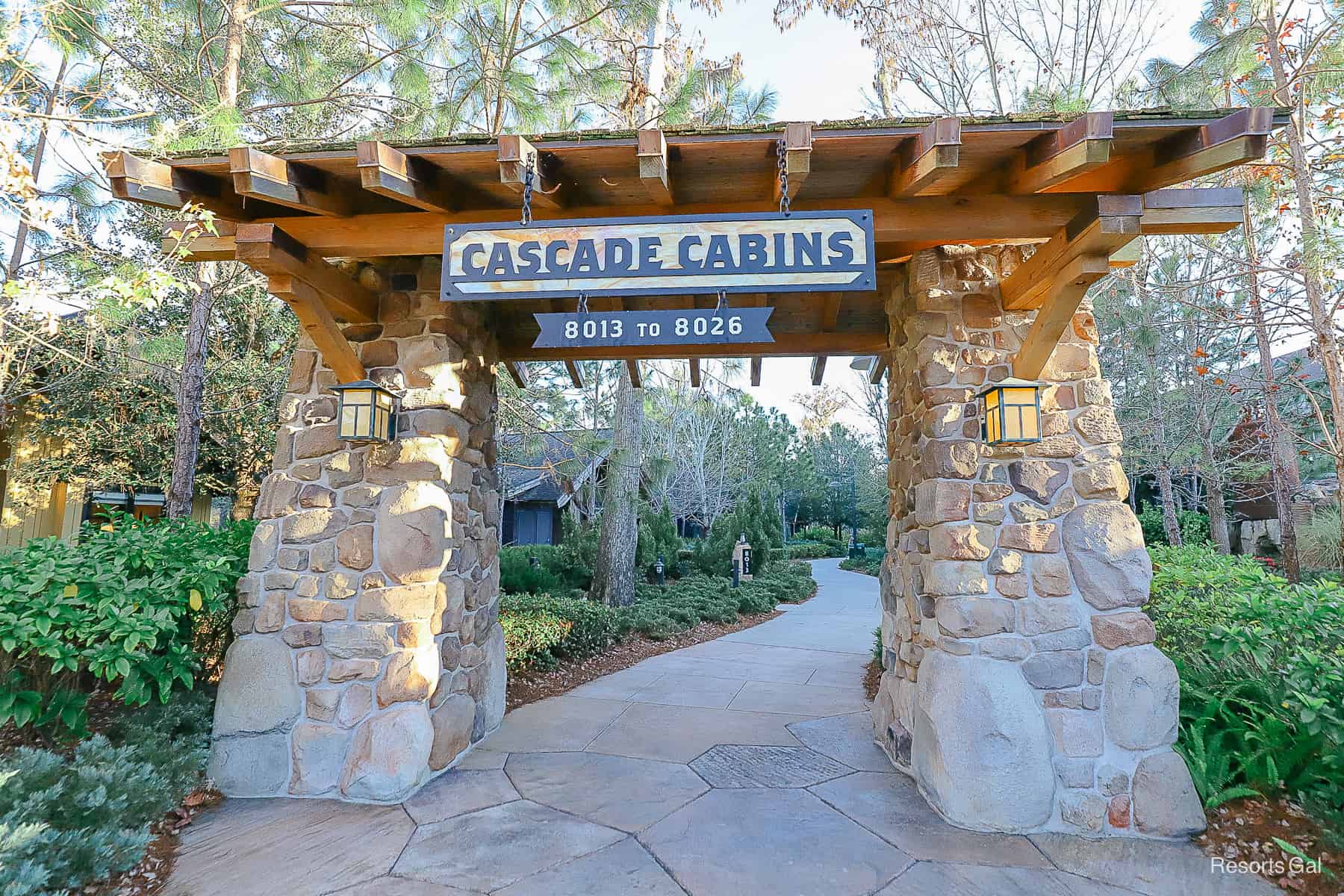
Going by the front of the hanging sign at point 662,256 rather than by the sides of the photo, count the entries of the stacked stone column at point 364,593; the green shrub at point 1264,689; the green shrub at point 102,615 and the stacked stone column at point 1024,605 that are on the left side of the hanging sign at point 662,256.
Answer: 2

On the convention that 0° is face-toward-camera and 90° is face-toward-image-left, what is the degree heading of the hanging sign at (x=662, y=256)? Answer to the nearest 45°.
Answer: approximately 0°

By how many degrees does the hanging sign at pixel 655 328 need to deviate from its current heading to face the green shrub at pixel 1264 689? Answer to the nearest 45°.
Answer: approximately 90° to its left

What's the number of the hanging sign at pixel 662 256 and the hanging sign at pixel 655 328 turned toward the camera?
2

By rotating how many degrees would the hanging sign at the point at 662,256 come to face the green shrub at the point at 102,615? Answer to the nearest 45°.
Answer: approximately 90° to its right

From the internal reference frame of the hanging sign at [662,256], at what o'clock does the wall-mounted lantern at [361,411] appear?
The wall-mounted lantern is roughly at 4 o'clock from the hanging sign.

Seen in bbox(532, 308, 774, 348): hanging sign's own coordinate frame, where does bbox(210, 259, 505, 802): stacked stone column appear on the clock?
The stacked stone column is roughly at 4 o'clock from the hanging sign.

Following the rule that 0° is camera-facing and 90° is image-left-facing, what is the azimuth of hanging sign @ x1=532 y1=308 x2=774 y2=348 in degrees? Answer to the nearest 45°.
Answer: approximately 0°

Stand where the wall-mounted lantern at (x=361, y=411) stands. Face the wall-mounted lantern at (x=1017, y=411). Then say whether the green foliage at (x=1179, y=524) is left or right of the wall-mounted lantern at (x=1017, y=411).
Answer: left

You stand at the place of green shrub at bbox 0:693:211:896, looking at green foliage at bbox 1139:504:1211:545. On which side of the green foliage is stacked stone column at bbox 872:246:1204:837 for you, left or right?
right

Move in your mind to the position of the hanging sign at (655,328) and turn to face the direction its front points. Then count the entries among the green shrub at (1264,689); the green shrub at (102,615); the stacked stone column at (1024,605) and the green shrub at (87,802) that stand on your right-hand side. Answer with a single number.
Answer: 2

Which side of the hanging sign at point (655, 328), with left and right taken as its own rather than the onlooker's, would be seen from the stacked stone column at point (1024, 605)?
left

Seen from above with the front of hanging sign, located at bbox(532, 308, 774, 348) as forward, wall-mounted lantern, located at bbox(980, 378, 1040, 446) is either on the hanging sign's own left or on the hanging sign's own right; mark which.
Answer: on the hanging sign's own left
